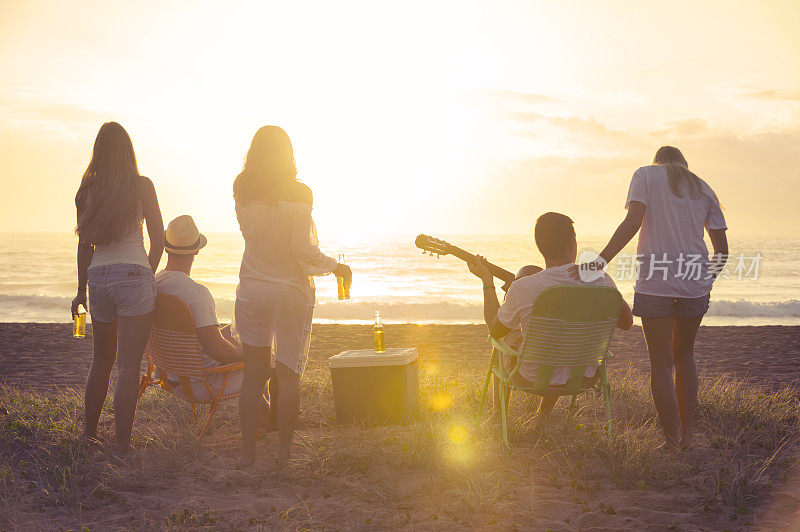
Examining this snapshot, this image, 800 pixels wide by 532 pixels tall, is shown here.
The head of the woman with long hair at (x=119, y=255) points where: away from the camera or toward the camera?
away from the camera

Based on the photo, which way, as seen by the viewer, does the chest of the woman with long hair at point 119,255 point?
away from the camera

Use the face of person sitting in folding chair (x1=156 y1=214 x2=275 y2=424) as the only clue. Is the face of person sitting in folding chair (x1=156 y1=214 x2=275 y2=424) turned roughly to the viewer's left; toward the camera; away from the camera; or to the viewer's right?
away from the camera

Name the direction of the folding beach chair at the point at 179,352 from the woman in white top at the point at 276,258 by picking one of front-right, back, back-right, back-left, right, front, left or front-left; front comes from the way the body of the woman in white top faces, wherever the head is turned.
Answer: front-left

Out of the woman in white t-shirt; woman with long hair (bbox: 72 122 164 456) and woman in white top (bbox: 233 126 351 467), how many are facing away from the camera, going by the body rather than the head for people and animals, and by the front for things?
3

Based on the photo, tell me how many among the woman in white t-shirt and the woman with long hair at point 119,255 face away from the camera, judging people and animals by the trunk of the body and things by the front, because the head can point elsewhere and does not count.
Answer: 2

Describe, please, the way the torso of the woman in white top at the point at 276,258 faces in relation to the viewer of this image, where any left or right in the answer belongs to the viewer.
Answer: facing away from the viewer

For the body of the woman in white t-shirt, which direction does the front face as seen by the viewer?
away from the camera

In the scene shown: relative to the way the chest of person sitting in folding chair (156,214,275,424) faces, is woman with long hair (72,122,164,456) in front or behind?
behind

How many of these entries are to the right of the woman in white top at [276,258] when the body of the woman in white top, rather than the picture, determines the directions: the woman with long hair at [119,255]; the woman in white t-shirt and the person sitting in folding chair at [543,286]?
2

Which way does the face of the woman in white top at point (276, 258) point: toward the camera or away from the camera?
away from the camera

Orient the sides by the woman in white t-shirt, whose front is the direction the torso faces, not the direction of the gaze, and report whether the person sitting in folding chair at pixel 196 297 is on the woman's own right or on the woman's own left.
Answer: on the woman's own left

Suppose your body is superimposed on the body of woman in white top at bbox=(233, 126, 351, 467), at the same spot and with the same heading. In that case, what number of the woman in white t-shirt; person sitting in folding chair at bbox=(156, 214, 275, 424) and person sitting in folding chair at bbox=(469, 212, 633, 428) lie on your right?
2
